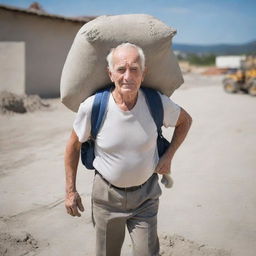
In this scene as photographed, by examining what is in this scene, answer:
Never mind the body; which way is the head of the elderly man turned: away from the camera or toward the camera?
toward the camera

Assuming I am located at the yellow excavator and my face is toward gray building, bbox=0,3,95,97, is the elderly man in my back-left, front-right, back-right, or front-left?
front-left

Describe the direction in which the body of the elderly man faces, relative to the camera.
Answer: toward the camera

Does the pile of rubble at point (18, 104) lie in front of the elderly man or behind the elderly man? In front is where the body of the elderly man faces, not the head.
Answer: behind

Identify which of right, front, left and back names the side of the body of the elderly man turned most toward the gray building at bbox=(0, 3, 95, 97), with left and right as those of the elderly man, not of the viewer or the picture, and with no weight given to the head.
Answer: back

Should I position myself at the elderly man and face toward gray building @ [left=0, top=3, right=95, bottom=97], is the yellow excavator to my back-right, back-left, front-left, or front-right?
front-right

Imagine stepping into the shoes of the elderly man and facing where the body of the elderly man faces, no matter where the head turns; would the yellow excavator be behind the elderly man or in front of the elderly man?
behind
